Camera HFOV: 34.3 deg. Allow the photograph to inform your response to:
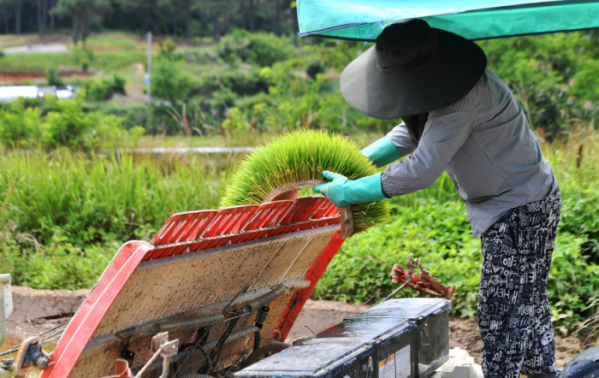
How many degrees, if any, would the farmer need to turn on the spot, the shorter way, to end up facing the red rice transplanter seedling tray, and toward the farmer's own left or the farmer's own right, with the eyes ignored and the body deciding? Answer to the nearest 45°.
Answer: approximately 45° to the farmer's own left

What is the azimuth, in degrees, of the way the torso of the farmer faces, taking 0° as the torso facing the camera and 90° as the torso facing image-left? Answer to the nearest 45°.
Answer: approximately 90°

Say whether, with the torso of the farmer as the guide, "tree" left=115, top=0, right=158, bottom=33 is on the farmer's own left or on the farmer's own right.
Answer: on the farmer's own right

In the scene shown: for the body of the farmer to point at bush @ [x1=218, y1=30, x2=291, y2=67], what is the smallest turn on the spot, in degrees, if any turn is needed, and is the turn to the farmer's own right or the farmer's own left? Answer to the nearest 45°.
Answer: approximately 90° to the farmer's own right

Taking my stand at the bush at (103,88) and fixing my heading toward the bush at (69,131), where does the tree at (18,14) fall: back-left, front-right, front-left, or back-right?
back-right

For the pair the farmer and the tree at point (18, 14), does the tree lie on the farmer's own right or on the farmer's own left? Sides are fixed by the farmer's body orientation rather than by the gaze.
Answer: on the farmer's own right
